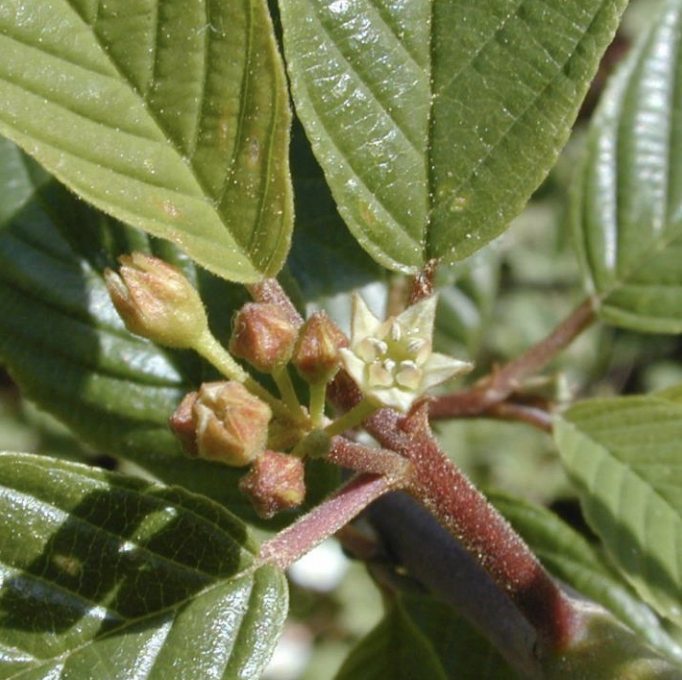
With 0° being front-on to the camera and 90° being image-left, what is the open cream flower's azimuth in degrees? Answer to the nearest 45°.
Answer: approximately 0°

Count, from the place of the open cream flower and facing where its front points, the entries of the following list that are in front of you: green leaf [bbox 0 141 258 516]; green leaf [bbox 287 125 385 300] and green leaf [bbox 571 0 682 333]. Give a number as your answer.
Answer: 0

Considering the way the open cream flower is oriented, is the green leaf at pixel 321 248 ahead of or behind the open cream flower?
behind

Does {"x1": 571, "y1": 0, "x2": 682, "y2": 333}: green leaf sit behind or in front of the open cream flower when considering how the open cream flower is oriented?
behind
